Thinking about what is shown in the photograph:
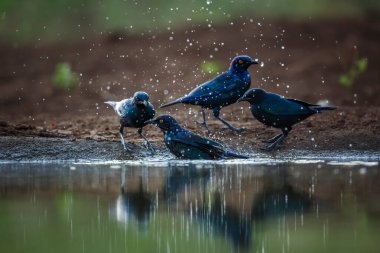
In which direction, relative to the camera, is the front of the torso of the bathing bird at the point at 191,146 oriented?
to the viewer's left

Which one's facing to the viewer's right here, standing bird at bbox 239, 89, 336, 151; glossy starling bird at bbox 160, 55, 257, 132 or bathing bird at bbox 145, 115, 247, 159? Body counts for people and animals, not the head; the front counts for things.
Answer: the glossy starling bird

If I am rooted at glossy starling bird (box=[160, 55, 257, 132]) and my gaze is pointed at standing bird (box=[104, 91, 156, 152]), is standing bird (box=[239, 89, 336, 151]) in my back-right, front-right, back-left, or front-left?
back-left

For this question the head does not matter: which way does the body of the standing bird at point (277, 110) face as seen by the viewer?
to the viewer's left

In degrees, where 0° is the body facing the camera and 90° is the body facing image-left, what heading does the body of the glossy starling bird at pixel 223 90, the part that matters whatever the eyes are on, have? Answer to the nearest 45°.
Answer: approximately 270°

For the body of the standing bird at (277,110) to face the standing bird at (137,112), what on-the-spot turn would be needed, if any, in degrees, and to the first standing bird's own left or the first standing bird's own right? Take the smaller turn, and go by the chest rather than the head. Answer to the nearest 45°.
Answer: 0° — it already faces it

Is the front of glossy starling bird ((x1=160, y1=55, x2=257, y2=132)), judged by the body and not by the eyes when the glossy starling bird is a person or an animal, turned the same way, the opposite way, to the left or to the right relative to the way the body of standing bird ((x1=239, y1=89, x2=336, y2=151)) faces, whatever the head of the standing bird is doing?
the opposite way

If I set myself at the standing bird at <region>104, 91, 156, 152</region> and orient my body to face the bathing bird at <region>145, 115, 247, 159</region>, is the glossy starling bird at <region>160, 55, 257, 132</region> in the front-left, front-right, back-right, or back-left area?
front-left

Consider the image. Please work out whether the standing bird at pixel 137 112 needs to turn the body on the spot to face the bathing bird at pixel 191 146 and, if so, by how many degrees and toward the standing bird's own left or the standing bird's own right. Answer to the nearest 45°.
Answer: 0° — it already faces it

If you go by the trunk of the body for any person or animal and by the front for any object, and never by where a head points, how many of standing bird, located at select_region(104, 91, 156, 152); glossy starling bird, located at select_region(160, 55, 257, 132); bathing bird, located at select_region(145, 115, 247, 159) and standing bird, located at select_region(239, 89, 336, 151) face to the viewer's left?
2

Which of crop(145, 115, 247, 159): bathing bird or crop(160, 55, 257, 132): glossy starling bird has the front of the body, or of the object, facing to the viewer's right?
the glossy starling bird

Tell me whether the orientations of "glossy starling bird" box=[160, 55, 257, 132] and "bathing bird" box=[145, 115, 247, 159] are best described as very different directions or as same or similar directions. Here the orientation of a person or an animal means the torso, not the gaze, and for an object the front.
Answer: very different directions

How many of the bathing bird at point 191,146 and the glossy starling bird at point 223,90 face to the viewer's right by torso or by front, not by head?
1

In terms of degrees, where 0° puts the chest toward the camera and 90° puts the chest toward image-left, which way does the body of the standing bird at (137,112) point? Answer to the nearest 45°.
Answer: approximately 315°

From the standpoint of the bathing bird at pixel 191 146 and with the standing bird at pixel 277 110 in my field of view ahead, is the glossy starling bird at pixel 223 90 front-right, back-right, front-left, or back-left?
front-left
